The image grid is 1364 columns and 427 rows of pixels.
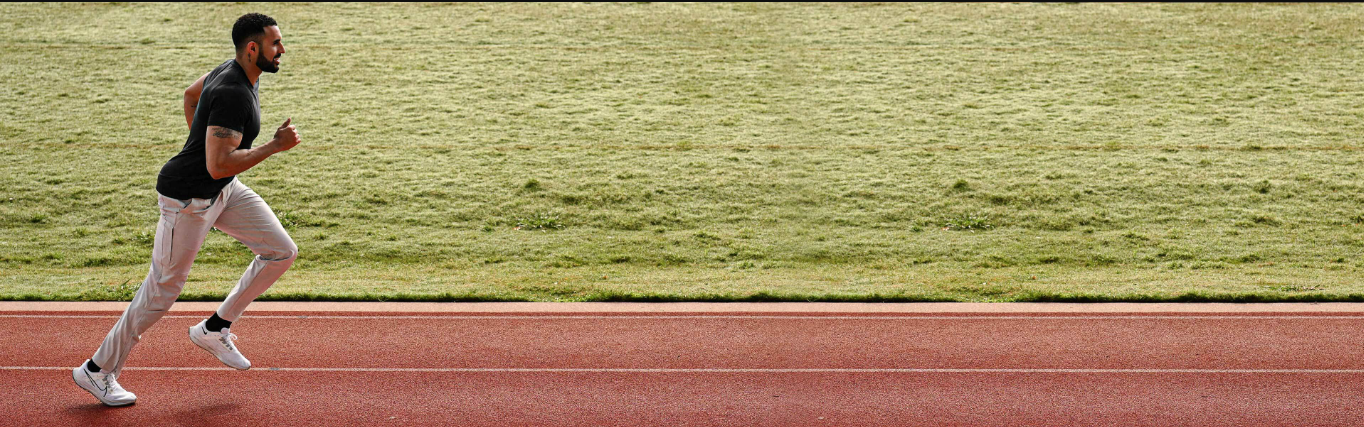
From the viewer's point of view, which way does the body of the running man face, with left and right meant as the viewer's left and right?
facing to the right of the viewer

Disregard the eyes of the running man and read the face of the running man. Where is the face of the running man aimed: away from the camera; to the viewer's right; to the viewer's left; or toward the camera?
to the viewer's right
